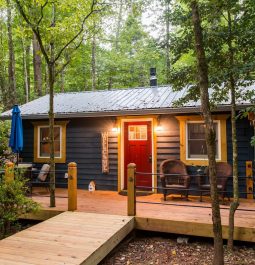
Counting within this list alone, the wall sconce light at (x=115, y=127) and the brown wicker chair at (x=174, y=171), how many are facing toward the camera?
2

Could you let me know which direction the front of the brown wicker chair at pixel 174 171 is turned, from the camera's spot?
facing the viewer

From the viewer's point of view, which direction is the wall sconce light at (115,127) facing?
toward the camera

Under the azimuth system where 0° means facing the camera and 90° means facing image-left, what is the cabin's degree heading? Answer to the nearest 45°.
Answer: approximately 0°

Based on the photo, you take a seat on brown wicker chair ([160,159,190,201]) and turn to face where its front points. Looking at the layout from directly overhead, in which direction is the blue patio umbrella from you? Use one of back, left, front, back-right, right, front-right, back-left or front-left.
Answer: right

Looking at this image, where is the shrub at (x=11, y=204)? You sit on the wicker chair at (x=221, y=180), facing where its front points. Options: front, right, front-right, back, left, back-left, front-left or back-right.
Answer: front

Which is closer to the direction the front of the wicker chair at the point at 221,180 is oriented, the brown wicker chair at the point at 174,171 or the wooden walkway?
the wooden walkway

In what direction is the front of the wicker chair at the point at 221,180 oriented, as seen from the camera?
facing the viewer and to the left of the viewer

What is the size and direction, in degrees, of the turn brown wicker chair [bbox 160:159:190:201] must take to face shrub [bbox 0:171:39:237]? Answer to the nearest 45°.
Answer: approximately 45° to its right

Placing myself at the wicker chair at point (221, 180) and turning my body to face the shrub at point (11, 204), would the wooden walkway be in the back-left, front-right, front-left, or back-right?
front-left

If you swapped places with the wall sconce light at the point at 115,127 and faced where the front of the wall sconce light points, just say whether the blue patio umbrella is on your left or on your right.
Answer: on your right
